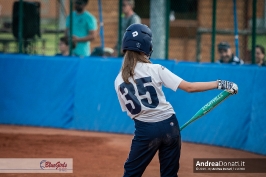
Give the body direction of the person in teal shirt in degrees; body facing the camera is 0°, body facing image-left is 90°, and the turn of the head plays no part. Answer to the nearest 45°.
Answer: approximately 45°

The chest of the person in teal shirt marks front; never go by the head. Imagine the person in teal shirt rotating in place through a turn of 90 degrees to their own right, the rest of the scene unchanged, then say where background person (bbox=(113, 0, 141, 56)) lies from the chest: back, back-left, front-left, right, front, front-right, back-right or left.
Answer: back-right

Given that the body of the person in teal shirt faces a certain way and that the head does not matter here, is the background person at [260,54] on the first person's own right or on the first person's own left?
on the first person's own left

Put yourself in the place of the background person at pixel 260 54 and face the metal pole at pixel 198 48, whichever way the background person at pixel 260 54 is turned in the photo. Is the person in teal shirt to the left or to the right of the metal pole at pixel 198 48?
left

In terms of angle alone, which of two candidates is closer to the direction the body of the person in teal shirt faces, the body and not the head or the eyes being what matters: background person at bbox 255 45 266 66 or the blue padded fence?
the blue padded fence

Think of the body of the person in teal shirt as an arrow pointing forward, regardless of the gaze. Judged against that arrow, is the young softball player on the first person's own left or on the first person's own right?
on the first person's own left
